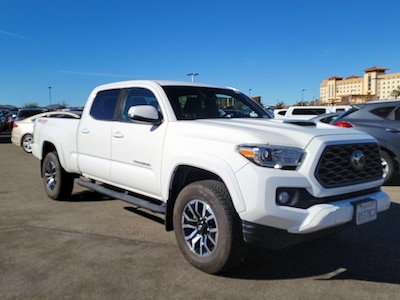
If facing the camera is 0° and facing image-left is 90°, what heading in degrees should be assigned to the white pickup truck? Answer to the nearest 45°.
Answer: approximately 315°

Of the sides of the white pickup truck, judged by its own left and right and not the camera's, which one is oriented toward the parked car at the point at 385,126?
left
